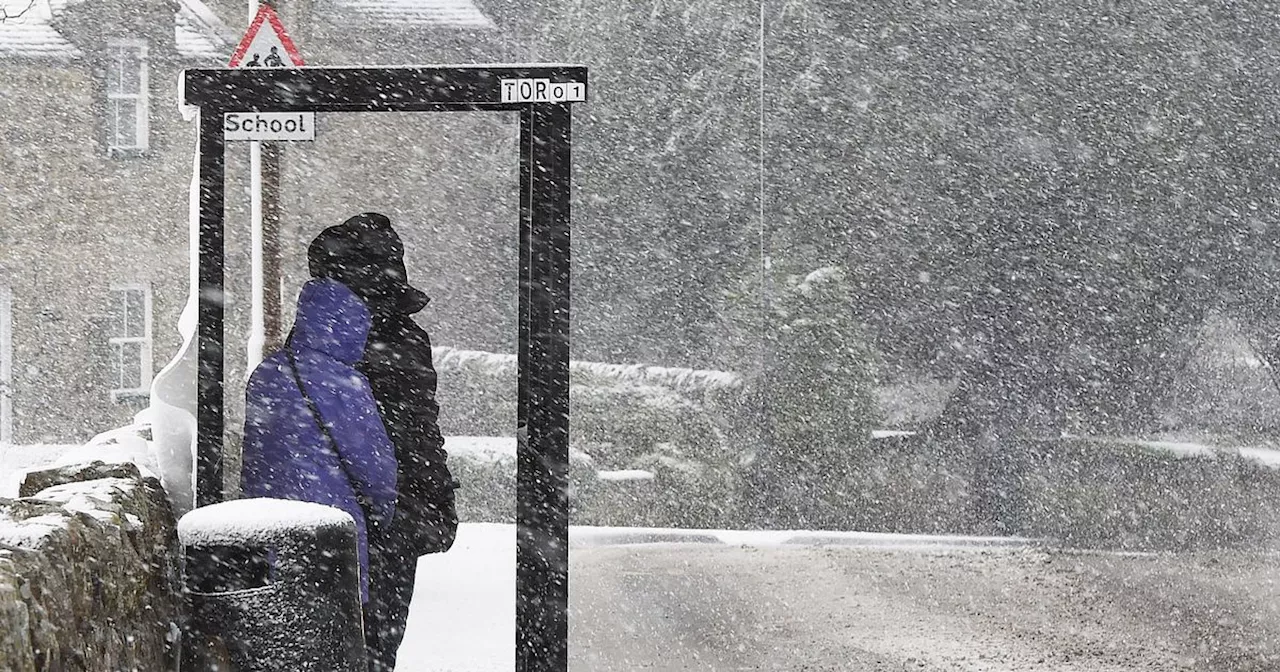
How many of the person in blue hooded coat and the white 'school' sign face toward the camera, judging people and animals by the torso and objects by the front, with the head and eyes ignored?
1

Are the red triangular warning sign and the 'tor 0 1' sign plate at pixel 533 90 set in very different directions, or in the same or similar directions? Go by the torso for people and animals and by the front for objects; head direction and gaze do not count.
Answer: same or similar directions

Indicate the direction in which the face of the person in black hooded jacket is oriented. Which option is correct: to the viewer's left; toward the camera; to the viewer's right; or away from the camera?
to the viewer's right

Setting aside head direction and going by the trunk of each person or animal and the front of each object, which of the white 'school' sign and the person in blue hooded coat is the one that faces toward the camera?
the white 'school' sign

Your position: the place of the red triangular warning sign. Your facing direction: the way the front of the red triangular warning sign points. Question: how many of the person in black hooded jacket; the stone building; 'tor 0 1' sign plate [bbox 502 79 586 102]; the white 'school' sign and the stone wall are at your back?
1

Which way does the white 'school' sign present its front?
toward the camera

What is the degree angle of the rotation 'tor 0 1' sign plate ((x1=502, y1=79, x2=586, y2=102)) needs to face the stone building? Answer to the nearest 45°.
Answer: approximately 180°

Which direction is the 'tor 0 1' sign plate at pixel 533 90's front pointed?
toward the camera

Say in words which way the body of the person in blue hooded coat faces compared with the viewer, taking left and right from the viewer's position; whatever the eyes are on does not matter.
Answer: facing away from the viewer and to the right of the viewer

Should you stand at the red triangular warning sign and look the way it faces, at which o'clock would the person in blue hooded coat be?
The person in blue hooded coat is roughly at 12 o'clock from the red triangular warning sign.

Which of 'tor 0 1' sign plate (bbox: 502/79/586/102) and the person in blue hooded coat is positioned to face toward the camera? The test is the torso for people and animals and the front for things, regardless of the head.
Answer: the 'tor 0 1' sign plate

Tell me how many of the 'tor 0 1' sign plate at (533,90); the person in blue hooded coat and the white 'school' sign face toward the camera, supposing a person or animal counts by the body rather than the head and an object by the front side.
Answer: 2

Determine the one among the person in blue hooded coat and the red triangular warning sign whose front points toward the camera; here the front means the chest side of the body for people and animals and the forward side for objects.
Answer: the red triangular warning sign
